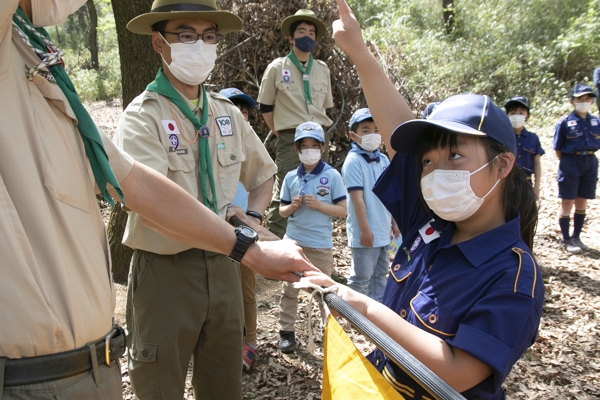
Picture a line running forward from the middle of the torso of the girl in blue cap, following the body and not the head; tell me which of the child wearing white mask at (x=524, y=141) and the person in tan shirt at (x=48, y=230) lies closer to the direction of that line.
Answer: the person in tan shirt

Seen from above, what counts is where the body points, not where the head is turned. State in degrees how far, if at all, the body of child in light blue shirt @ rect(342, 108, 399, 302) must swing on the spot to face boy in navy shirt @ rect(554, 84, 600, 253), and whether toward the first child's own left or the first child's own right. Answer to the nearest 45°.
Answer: approximately 90° to the first child's own left

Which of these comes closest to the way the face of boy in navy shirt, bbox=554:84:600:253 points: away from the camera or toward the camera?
toward the camera

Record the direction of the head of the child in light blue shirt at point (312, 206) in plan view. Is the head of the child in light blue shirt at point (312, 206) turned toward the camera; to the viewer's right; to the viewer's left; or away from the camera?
toward the camera

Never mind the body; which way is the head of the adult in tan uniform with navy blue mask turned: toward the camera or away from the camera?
toward the camera

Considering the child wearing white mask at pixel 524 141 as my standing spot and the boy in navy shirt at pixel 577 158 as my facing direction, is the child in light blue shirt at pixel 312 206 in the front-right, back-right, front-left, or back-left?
back-right

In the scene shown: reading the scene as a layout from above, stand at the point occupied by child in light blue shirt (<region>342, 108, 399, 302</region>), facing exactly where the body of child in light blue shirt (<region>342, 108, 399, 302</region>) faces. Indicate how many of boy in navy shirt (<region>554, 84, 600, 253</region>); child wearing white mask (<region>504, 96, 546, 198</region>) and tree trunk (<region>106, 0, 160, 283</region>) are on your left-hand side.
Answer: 2

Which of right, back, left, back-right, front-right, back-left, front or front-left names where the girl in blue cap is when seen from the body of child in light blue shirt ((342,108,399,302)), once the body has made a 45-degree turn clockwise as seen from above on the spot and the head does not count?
front

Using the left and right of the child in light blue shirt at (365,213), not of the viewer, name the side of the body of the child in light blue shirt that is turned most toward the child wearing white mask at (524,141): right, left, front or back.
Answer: left

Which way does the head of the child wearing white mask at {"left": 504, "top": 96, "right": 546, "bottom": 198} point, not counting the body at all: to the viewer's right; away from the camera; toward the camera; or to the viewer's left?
toward the camera

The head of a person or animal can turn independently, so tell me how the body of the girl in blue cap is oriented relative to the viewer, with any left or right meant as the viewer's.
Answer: facing the viewer and to the left of the viewer

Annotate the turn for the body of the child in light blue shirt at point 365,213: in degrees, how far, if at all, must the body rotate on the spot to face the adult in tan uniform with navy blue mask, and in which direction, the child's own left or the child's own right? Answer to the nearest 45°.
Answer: approximately 180°
